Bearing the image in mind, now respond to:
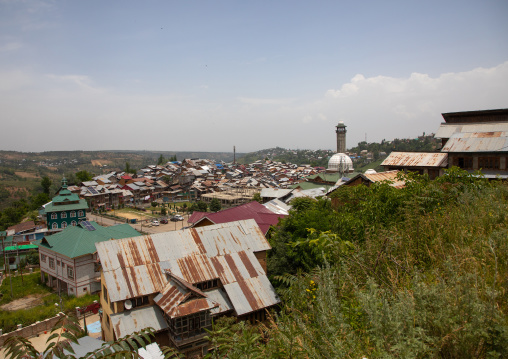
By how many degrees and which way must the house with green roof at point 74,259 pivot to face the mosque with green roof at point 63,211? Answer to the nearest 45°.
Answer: approximately 135° to its right

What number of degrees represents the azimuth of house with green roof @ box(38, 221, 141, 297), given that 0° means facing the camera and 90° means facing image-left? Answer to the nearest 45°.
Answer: approximately 45°
